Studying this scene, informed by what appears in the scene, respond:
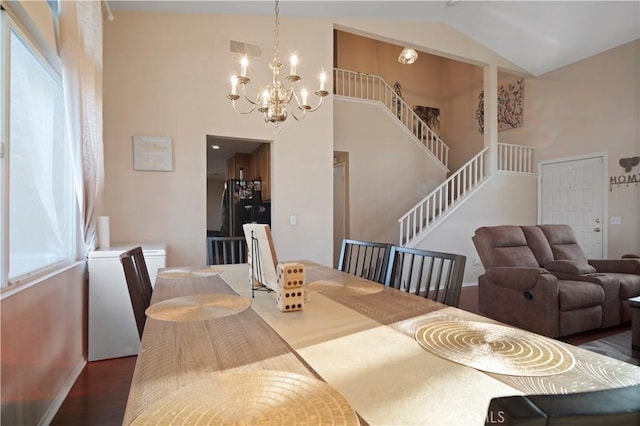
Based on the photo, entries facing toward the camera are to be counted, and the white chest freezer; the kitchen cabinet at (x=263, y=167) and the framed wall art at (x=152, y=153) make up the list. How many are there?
2

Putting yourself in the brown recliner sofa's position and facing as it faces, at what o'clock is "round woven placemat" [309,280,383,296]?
The round woven placemat is roughly at 2 o'clock from the brown recliner sofa.

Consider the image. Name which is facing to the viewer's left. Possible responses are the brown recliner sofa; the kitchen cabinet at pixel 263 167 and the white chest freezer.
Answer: the kitchen cabinet

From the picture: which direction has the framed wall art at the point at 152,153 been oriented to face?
toward the camera

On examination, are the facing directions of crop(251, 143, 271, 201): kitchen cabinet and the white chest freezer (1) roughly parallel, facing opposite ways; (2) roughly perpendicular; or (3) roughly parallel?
roughly perpendicular

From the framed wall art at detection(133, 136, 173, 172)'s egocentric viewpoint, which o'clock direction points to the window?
The window is roughly at 1 o'clock from the framed wall art.

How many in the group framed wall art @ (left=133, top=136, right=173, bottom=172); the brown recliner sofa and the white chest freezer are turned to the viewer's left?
0

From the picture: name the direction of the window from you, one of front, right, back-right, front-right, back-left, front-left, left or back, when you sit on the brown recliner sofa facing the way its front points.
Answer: right

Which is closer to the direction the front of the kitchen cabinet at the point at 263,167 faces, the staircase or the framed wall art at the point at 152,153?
the framed wall art

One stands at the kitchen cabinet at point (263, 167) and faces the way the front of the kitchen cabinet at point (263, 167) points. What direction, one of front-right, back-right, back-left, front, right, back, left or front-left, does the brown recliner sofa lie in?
back-left
